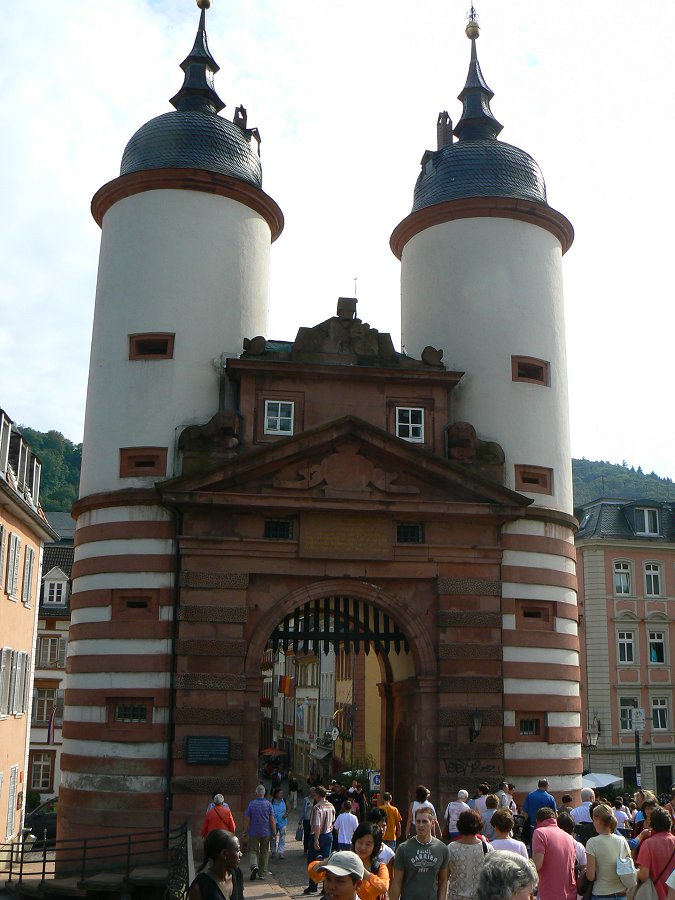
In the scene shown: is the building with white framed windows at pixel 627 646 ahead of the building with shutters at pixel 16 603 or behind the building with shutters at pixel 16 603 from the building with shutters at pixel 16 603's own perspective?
ahead

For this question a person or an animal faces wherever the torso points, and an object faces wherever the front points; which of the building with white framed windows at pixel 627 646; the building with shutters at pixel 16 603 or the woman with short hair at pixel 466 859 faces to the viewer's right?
the building with shutters at pixel 16 603

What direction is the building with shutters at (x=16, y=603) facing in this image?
to the viewer's right

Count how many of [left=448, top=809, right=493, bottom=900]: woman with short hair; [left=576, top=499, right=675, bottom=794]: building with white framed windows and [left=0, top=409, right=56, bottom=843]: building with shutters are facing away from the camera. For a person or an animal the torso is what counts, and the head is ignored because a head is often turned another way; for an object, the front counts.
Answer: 1

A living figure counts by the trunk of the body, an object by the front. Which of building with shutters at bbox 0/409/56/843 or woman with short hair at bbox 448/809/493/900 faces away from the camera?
the woman with short hair

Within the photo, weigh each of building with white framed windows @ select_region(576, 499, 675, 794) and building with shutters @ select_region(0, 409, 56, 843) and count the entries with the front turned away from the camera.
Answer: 0

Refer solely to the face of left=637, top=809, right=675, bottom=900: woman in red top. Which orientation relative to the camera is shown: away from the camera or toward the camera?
away from the camera

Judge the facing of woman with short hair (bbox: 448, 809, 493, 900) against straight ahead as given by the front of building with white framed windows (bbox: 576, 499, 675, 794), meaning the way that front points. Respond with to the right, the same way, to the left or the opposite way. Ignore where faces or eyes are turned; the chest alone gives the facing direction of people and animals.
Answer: the opposite way

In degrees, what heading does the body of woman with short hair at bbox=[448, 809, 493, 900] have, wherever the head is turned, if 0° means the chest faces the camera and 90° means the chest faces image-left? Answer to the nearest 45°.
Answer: approximately 180°

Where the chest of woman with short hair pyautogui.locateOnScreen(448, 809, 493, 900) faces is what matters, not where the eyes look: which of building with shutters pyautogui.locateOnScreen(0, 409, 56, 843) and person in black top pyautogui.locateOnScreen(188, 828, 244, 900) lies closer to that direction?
the building with shutters

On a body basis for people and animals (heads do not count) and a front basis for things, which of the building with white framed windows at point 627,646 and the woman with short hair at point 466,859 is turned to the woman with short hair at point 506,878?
the building with white framed windows

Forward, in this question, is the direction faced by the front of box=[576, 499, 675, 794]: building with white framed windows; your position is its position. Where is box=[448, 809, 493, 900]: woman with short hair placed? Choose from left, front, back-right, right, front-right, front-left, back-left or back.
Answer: front
